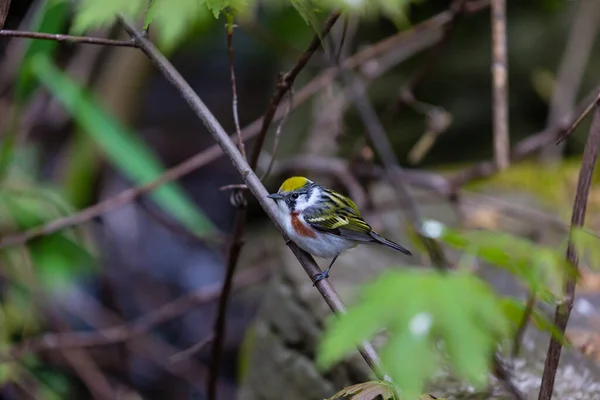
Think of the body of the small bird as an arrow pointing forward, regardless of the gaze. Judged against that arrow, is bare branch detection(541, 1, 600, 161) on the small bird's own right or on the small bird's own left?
on the small bird's own right

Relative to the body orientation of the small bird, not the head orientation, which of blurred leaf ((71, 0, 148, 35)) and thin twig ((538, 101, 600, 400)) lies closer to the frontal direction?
the blurred leaf

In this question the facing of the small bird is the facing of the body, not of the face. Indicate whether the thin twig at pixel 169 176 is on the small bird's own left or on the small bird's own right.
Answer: on the small bird's own right

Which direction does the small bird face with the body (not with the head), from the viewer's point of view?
to the viewer's left

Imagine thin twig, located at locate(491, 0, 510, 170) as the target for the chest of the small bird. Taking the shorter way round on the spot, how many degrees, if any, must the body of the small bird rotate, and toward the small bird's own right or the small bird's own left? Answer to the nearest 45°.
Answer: approximately 135° to the small bird's own right
